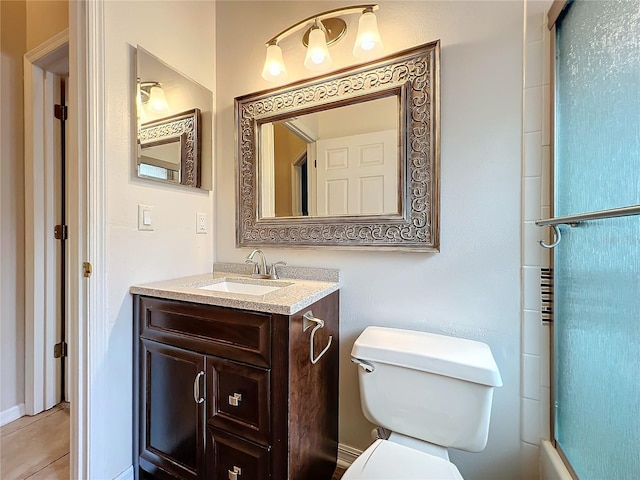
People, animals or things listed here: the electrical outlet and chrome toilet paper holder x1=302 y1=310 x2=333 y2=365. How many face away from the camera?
0

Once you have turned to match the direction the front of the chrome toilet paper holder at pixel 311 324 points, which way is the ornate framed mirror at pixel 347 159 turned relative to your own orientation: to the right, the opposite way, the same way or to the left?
to the right

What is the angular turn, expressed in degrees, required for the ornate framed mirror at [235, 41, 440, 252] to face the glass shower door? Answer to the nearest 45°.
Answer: approximately 90° to its left

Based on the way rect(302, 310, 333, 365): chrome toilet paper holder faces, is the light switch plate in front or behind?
behind

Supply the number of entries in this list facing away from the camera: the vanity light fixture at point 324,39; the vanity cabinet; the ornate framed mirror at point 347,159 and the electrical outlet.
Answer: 0

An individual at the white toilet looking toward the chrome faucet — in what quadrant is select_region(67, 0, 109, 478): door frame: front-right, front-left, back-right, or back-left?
front-left

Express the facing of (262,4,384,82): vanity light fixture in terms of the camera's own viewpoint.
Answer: facing the viewer and to the left of the viewer

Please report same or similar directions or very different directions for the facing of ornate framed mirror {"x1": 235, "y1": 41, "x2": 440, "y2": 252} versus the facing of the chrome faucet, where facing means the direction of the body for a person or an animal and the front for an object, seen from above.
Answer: same or similar directions

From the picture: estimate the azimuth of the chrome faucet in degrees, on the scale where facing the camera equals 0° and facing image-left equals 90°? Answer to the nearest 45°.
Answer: approximately 45°

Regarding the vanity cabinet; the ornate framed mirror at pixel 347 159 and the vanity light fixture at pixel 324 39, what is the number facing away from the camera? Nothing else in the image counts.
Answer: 0

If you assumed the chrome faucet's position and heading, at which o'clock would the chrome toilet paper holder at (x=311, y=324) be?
The chrome toilet paper holder is roughly at 10 o'clock from the chrome faucet.
